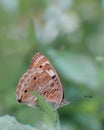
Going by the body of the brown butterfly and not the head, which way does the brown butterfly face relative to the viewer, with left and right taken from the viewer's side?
facing to the right of the viewer
